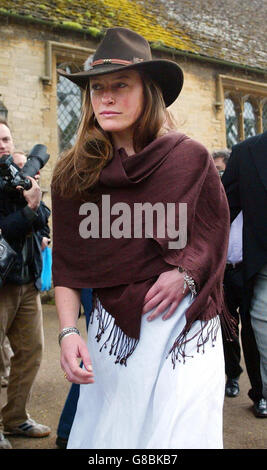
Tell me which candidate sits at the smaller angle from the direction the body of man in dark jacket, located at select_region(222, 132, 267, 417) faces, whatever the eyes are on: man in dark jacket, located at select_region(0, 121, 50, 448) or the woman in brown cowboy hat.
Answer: the woman in brown cowboy hat

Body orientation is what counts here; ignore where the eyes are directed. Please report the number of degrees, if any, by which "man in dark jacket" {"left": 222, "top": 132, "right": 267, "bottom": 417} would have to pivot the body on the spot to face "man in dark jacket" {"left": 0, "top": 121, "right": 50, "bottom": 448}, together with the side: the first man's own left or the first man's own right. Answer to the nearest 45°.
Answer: approximately 90° to the first man's own right

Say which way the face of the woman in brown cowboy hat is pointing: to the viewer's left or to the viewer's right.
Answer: to the viewer's left

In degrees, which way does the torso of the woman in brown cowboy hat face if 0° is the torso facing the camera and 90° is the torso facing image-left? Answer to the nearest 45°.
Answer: approximately 45°

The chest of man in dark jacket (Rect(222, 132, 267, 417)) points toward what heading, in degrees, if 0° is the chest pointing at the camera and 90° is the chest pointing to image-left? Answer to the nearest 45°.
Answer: approximately 0°
